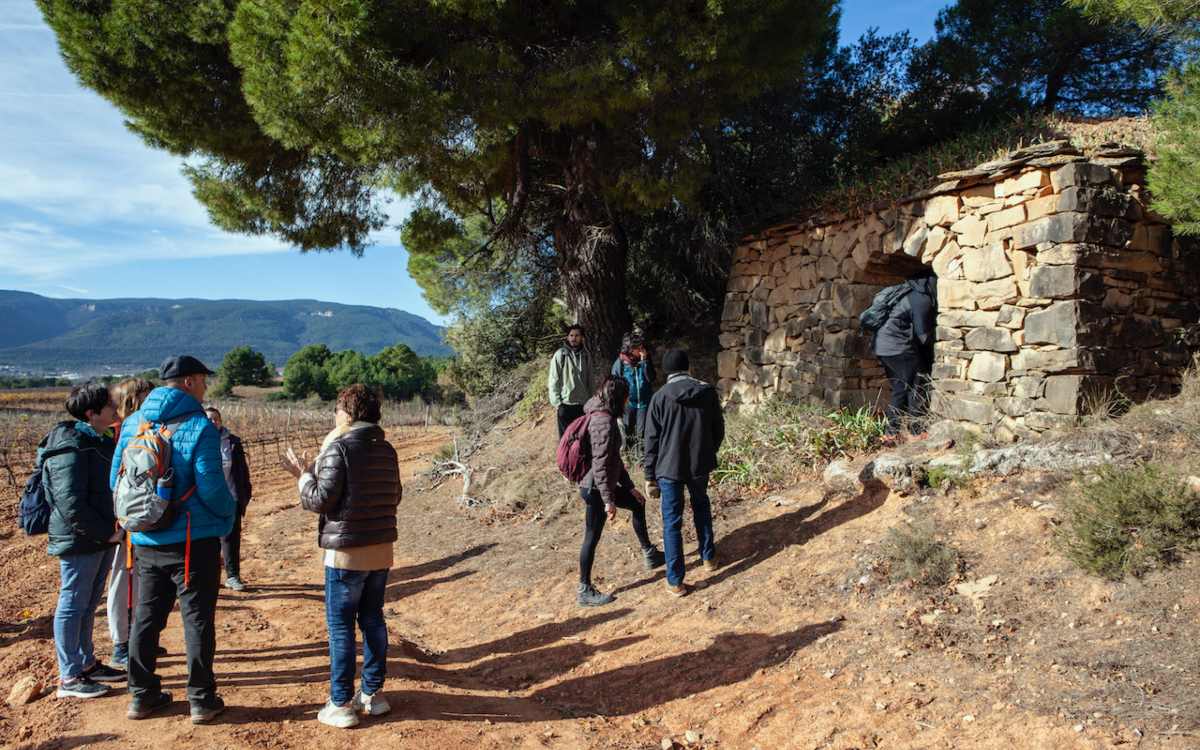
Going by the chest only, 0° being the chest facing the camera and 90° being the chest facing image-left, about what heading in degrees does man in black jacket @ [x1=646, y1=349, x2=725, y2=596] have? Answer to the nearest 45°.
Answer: approximately 180°

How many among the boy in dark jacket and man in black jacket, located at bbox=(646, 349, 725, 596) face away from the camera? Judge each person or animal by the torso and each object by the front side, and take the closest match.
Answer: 1

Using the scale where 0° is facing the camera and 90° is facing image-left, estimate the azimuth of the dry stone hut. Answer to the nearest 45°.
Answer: approximately 45°

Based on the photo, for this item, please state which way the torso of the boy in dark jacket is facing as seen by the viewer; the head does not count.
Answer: to the viewer's right

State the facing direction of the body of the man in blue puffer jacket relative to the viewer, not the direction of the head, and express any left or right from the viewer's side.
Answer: facing away from the viewer and to the right of the viewer

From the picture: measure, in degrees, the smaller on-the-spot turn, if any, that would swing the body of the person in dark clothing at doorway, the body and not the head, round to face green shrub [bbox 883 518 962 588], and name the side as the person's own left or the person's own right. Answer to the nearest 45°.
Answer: approximately 135° to the person's own right

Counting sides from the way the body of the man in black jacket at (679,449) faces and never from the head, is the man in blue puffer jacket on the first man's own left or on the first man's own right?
on the first man's own left

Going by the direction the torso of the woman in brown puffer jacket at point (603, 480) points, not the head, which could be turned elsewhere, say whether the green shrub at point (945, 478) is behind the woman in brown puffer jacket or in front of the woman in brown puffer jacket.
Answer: in front

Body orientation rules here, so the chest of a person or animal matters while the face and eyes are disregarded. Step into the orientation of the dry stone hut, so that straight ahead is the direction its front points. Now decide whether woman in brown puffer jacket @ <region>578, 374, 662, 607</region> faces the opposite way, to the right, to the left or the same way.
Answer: the opposite way
